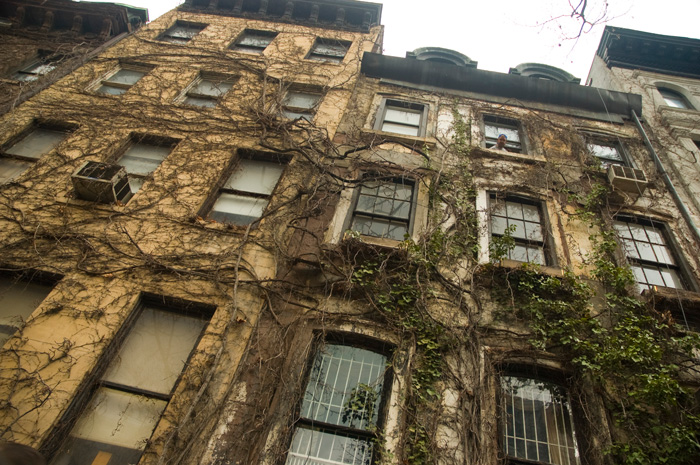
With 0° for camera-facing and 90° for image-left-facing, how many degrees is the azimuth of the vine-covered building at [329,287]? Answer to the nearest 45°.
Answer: approximately 0°
